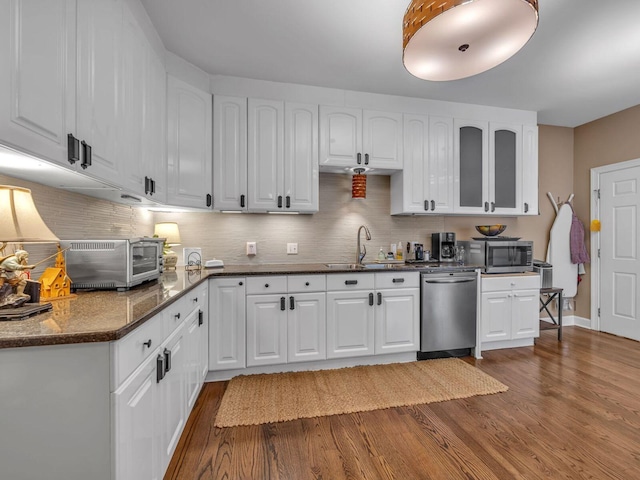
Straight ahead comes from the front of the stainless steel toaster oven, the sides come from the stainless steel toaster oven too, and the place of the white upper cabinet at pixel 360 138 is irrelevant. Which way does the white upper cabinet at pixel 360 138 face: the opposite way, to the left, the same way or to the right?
to the right

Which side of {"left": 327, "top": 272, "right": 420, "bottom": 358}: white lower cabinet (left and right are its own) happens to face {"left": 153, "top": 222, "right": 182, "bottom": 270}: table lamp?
right

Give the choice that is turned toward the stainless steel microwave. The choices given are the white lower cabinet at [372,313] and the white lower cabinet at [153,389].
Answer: the white lower cabinet at [153,389]

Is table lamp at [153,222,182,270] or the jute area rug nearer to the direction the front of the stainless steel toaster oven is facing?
the jute area rug

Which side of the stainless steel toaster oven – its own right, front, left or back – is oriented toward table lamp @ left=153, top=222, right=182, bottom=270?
left

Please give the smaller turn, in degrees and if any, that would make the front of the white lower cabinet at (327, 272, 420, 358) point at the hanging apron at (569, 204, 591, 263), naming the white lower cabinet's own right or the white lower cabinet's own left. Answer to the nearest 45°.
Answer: approximately 135° to the white lower cabinet's own left

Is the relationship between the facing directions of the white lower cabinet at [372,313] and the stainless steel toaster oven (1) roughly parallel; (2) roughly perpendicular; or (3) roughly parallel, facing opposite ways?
roughly perpendicular

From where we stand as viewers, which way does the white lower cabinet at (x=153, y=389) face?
facing to the right of the viewer

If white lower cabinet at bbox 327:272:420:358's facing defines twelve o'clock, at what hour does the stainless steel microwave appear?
The stainless steel microwave is roughly at 8 o'clock from the white lower cabinet.
